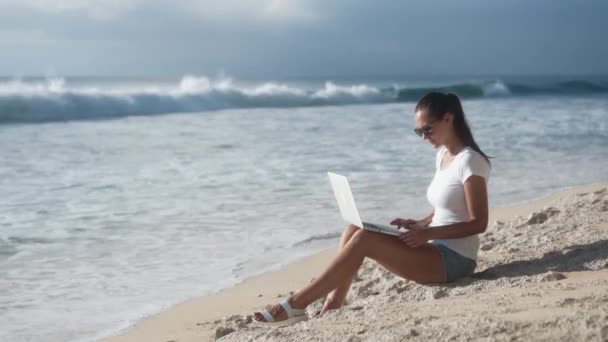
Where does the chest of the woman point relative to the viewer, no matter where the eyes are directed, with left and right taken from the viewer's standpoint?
facing to the left of the viewer
